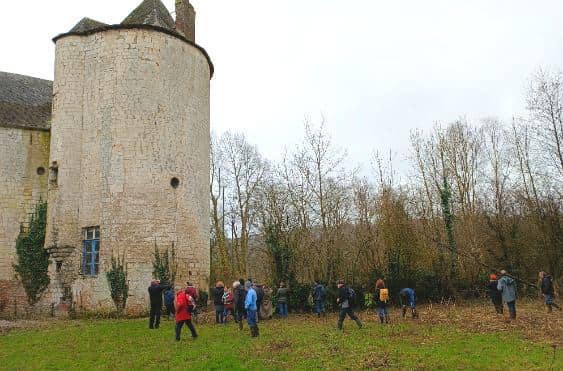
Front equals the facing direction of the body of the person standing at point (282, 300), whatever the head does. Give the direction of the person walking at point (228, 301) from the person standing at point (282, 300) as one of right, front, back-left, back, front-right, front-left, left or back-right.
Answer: back-left

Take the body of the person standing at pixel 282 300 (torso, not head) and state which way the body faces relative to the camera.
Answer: away from the camera

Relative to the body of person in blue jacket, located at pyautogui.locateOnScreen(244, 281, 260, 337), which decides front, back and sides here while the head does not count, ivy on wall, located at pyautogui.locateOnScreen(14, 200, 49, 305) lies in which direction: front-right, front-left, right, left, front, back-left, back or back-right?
front-right

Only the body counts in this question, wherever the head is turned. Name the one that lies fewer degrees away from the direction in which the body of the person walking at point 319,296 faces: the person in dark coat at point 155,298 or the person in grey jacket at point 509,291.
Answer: the person in dark coat

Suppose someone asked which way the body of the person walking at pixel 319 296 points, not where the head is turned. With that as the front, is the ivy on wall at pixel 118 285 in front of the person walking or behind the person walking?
in front

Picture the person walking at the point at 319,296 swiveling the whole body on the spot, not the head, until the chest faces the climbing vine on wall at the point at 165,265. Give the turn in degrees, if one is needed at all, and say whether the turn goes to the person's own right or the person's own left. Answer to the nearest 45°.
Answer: approximately 45° to the person's own left

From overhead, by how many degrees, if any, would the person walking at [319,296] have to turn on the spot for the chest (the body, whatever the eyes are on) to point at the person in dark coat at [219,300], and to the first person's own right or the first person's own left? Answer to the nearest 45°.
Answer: approximately 90° to the first person's own left

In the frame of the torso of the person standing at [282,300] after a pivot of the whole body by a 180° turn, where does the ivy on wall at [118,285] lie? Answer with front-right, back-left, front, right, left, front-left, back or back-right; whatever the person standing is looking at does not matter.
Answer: right

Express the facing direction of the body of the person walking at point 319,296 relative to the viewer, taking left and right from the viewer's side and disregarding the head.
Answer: facing away from the viewer and to the left of the viewer

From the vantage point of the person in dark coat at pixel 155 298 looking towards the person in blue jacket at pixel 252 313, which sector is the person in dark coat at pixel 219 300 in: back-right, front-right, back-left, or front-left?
front-left
